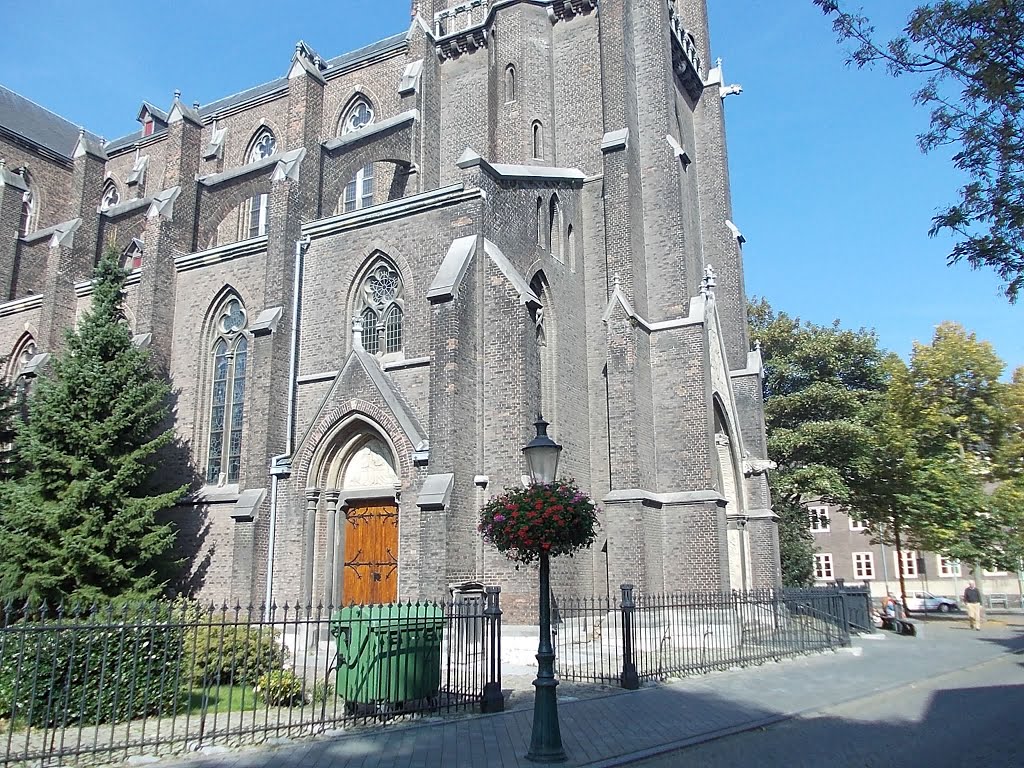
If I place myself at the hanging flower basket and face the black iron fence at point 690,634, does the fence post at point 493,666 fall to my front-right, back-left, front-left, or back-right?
front-left

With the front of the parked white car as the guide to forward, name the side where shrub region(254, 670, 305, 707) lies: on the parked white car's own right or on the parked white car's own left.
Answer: on the parked white car's own right

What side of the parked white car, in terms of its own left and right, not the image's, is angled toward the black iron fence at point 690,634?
right

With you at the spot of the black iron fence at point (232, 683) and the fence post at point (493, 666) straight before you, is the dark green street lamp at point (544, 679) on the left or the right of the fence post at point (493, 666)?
right

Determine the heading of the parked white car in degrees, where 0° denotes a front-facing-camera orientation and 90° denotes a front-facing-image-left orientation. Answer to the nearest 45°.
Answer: approximately 270°
